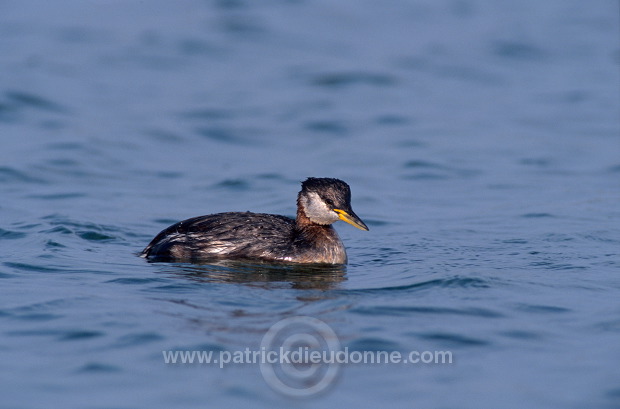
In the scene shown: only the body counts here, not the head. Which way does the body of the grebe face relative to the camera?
to the viewer's right
